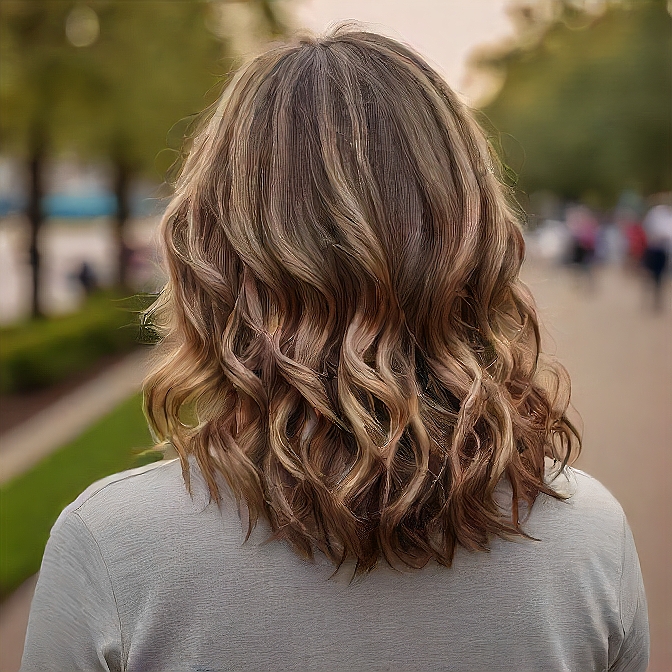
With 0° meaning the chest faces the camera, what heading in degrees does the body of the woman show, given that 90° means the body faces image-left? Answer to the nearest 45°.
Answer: approximately 180°

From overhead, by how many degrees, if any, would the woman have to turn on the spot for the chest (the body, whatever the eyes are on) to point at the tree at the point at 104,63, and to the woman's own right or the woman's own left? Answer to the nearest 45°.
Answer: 0° — they already face it

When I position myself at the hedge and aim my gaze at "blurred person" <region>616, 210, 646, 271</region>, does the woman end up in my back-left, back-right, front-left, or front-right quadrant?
back-right

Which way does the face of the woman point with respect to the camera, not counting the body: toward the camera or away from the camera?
away from the camera
